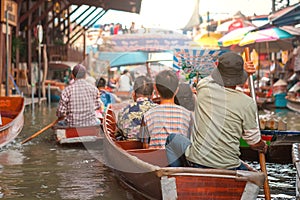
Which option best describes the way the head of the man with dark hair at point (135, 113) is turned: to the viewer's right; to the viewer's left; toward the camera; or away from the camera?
away from the camera

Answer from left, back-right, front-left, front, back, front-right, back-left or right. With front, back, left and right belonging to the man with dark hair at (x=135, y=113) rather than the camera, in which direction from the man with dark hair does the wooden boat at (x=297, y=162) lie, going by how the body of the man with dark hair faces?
back-right

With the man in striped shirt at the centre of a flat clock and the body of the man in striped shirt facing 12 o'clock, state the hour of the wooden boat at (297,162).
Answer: The wooden boat is roughly at 4 o'clock from the man in striped shirt.

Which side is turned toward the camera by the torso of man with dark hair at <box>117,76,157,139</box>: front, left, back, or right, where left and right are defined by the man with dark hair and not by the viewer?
back

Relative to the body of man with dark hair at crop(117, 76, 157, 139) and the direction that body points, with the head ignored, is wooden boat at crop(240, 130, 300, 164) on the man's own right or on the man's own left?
on the man's own right

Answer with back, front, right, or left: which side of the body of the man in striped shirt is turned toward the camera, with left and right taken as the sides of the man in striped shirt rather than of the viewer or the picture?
back

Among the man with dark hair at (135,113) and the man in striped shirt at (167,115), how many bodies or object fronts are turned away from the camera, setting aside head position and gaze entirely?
2

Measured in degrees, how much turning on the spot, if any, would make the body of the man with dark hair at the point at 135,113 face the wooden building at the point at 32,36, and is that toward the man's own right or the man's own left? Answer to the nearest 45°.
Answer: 0° — they already face it

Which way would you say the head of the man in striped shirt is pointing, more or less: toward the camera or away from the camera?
away from the camera

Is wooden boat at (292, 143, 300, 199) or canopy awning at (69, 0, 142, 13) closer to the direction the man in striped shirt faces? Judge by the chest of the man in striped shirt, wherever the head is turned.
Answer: the canopy awning

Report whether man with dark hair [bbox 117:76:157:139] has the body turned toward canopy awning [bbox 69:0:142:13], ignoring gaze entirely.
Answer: yes

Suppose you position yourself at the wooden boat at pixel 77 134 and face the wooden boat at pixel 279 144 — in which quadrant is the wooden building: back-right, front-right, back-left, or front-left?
back-left

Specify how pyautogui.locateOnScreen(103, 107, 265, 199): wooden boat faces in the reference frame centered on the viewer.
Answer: facing away from the viewer and to the left of the viewer
